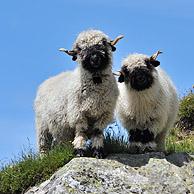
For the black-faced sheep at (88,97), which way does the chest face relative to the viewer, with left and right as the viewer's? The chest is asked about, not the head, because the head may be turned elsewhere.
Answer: facing the viewer and to the right of the viewer

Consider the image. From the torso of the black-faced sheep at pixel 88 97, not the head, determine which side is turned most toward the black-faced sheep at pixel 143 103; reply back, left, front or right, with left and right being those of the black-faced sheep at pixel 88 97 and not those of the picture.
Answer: left

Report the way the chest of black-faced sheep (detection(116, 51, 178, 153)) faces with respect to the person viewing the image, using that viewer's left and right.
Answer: facing the viewer

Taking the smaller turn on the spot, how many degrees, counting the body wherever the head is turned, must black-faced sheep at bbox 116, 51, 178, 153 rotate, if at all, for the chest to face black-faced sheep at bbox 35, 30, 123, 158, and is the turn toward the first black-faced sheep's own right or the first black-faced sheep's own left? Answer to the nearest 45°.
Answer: approximately 45° to the first black-faced sheep's own right

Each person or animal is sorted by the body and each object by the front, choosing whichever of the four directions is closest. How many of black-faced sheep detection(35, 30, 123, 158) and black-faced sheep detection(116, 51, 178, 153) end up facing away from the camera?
0
